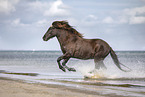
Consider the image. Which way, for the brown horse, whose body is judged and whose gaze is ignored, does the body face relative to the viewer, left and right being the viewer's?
facing to the left of the viewer
